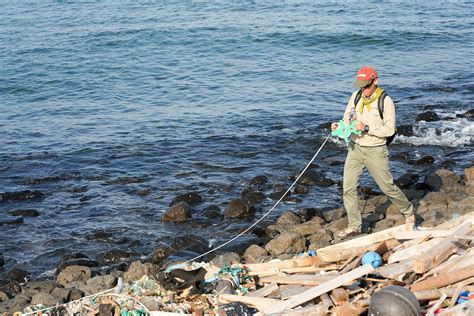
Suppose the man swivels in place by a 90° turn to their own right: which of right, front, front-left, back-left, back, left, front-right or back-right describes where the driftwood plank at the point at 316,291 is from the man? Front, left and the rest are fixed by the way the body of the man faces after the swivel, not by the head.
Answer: back-left

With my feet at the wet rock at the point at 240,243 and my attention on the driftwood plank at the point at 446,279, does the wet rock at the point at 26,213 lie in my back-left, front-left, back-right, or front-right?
back-right

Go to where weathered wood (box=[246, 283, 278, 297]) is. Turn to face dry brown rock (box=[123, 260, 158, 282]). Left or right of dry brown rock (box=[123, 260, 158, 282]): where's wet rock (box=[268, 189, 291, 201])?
right

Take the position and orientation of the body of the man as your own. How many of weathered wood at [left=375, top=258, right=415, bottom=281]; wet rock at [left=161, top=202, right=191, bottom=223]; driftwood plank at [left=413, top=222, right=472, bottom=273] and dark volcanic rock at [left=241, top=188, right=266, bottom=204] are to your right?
2

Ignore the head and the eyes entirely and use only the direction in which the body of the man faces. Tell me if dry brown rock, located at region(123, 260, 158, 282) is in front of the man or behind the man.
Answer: in front

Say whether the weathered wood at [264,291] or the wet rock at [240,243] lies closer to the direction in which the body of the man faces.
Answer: the weathered wood

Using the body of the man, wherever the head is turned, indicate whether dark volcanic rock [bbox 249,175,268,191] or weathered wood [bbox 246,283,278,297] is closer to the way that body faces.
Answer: the weathered wood

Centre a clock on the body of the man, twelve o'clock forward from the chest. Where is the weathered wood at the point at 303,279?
The weathered wood is roughly at 11 o'clock from the man.

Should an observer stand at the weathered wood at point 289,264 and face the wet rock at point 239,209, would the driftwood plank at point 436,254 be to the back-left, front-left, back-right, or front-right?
back-right

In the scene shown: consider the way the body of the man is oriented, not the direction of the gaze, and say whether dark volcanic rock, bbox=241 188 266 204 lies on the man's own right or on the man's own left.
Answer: on the man's own right

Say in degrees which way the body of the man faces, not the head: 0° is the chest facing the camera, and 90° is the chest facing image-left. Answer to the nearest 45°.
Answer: approximately 45°

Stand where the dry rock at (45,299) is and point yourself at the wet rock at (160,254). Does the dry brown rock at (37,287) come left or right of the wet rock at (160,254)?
left
